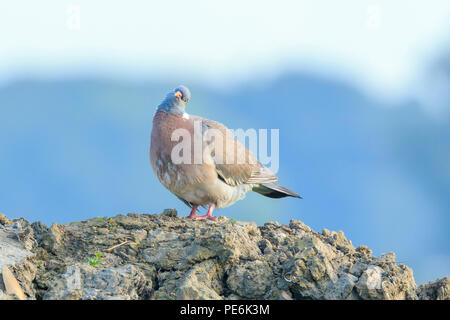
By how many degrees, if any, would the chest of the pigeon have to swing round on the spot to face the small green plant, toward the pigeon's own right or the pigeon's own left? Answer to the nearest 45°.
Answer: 0° — it already faces it

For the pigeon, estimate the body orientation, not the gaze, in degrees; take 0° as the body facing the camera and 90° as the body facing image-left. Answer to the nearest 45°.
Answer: approximately 45°
